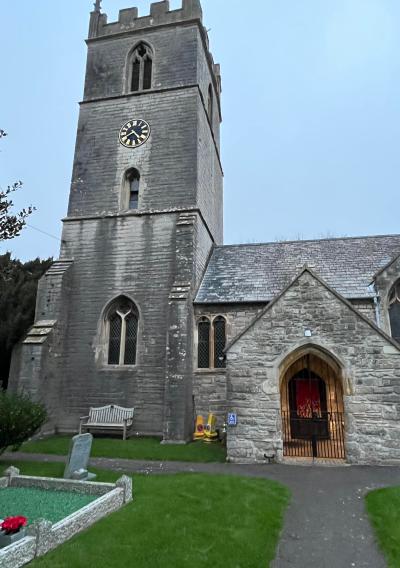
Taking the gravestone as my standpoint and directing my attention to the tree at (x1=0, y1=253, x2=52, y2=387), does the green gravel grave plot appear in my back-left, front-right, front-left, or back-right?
back-left

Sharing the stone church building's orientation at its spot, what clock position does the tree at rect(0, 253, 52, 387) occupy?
The tree is roughly at 4 o'clock from the stone church building.

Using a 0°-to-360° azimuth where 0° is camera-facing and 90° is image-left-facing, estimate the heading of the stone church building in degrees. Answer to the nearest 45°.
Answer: approximately 0°

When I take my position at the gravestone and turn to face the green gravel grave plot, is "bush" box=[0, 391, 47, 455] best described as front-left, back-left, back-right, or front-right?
back-right

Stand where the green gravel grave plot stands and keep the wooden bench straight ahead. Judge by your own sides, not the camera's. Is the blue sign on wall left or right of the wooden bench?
right

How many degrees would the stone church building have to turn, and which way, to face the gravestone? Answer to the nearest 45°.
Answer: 0° — it already faces it
